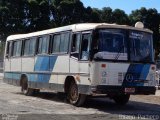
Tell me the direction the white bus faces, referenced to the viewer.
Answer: facing the viewer and to the right of the viewer
